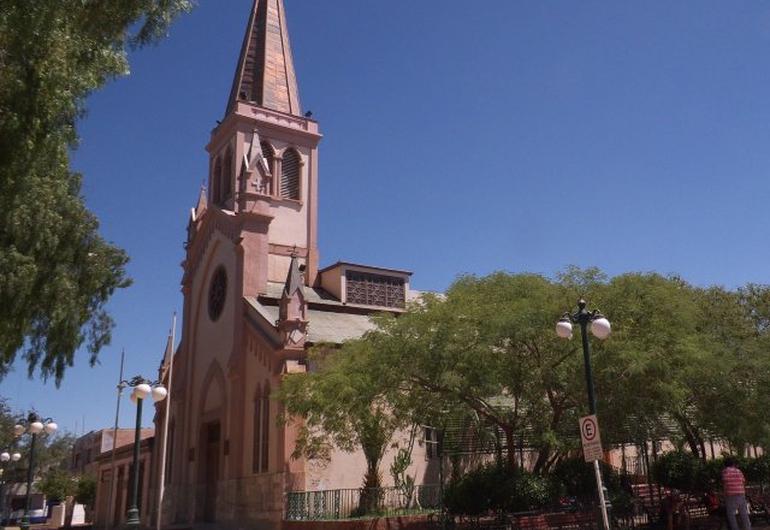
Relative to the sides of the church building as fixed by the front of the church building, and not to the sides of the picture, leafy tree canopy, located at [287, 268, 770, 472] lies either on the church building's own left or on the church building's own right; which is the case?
on the church building's own left

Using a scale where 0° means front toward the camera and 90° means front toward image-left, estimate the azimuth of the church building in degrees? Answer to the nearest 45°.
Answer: approximately 45°

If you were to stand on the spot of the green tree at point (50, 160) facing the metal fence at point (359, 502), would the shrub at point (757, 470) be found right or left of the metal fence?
right

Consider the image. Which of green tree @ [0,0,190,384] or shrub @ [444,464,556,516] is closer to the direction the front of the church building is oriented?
the green tree

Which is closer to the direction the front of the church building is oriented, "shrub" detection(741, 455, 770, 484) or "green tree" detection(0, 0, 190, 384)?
the green tree

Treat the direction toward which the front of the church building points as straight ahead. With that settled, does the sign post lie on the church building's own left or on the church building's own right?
on the church building's own left

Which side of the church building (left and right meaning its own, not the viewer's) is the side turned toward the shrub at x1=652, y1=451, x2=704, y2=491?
left

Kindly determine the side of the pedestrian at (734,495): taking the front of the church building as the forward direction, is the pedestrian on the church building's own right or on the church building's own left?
on the church building's own left

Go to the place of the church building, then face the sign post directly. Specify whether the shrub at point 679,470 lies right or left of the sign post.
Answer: left

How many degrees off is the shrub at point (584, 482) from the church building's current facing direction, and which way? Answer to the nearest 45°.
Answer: approximately 90° to its left
